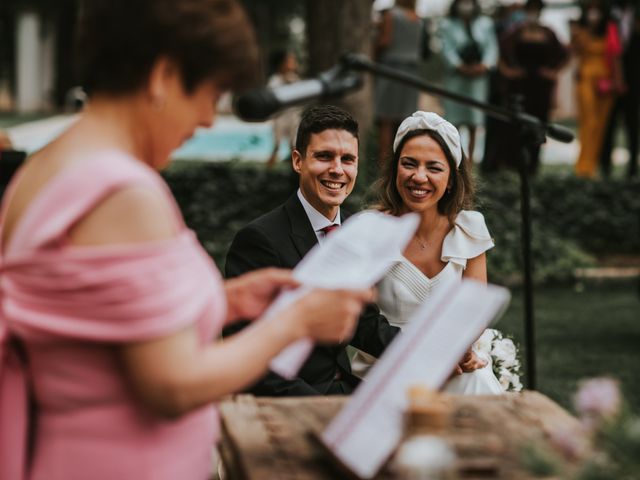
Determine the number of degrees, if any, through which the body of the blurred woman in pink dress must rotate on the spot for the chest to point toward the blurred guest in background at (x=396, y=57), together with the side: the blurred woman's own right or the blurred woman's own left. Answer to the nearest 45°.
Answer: approximately 90° to the blurred woman's own left

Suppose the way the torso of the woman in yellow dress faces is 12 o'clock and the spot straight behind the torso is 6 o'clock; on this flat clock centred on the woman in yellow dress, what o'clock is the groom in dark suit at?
The groom in dark suit is roughly at 12 o'clock from the woman in yellow dress.

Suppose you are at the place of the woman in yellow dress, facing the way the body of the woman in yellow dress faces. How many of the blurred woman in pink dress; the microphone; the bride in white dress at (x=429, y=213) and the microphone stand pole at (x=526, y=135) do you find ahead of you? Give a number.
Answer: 4

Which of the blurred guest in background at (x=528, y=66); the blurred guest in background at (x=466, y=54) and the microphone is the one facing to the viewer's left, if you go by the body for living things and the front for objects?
the microphone

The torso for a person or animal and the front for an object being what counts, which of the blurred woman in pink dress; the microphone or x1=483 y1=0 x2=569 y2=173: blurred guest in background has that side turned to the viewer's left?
the microphone

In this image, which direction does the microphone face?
to the viewer's left

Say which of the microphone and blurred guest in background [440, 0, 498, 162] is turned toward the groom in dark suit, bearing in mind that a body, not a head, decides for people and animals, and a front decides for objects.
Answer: the blurred guest in background

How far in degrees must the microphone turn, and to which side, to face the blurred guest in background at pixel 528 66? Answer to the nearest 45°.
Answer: approximately 90° to its right

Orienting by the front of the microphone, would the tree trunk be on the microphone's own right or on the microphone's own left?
on the microphone's own right
